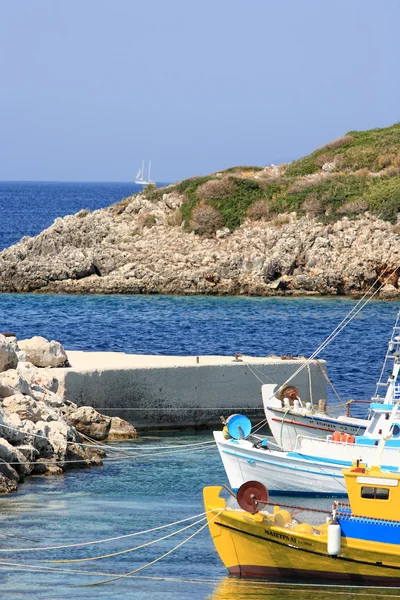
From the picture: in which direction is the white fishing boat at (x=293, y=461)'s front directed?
to the viewer's left

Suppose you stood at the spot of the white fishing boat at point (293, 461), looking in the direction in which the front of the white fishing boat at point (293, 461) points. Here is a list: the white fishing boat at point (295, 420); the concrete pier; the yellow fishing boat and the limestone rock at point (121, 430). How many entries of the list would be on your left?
1

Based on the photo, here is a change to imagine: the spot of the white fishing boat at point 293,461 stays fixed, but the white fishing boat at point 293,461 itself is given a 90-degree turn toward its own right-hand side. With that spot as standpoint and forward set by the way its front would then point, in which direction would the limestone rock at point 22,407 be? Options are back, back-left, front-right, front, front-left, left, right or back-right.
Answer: left

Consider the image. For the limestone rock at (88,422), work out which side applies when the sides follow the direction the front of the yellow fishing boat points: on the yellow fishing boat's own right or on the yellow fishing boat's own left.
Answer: on the yellow fishing boat's own right

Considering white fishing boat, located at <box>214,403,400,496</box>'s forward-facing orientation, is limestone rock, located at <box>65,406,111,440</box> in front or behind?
in front

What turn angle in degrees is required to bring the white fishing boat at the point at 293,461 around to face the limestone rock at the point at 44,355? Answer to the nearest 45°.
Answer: approximately 45° to its right

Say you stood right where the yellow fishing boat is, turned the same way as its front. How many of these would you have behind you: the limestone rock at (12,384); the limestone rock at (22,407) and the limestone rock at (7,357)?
0

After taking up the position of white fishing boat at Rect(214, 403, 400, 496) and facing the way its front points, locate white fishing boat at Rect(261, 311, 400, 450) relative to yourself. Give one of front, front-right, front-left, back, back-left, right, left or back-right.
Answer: right

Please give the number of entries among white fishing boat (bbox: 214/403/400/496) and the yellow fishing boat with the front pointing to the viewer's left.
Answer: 2

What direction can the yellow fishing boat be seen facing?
to the viewer's left

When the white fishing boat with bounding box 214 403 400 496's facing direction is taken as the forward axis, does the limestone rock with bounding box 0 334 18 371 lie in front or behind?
in front

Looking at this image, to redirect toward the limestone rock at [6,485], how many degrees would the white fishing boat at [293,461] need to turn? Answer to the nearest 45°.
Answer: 0° — it already faces it

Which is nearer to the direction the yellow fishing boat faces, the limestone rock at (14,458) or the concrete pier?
the limestone rock

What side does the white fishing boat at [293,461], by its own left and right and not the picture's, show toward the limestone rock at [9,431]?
front

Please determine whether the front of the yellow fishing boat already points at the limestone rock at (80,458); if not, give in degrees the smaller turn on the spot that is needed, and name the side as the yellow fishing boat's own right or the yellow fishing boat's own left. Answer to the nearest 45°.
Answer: approximately 45° to the yellow fishing boat's own right

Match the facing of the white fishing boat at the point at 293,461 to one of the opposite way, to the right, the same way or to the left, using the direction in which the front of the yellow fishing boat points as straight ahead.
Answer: the same way

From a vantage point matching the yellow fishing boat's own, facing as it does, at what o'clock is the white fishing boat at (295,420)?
The white fishing boat is roughly at 3 o'clock from the yellow fishing boat.

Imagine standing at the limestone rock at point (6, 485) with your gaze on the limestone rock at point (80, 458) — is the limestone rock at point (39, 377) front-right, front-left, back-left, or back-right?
front-left
